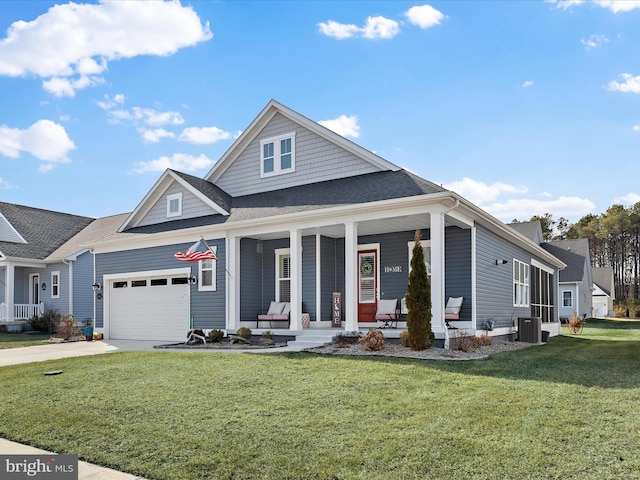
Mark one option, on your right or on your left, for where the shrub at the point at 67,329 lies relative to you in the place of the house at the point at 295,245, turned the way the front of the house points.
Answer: on your right

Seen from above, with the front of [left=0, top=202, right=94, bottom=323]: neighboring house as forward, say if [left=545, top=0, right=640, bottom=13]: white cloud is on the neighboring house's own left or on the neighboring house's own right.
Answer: on the neighboring house's own left

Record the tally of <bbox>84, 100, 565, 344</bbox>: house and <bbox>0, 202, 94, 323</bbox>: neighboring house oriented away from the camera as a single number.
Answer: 0

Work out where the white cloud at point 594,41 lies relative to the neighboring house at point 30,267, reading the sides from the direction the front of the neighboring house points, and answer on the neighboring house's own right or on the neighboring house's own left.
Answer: on the neighboring house's own left

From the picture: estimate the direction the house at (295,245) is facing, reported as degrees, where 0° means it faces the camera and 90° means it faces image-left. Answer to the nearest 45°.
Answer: approximately 45°

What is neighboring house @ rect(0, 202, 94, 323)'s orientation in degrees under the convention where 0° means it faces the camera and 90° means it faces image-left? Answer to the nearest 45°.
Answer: approximately 45°
